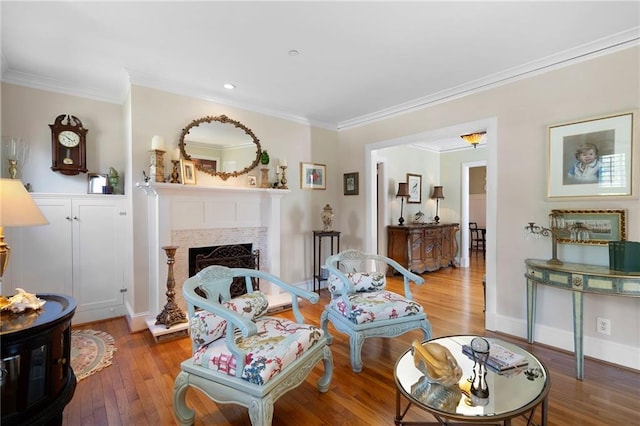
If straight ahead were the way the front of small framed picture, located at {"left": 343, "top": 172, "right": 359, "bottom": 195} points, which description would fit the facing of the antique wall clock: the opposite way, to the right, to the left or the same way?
to the left

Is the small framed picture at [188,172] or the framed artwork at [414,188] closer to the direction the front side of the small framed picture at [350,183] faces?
the small framed picture

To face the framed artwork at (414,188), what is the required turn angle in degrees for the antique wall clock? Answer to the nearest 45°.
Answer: approximately 90° to its left

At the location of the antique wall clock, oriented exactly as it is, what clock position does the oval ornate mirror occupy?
The oval ornate mirror is roughly at 10 o'clock from the antique wall clock.

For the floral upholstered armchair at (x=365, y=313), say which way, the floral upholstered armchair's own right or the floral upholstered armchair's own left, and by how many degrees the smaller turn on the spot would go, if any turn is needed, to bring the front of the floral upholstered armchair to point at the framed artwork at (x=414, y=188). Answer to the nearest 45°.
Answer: approximately 135° to the floral upholstered armchair's own left

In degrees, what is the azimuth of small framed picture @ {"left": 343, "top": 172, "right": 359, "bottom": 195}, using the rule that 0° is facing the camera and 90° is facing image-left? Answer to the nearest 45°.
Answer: approximately 45°

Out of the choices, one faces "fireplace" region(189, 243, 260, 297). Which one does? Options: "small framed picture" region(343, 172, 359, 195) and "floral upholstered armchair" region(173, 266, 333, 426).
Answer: the small framed picture

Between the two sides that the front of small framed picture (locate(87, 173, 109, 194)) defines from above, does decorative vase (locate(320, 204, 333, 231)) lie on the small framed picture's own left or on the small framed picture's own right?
on the small framed picture's own left

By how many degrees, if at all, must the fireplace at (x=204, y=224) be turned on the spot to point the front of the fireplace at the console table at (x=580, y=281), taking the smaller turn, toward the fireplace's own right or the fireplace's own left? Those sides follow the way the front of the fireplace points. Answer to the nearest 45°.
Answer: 0° — it already faces it

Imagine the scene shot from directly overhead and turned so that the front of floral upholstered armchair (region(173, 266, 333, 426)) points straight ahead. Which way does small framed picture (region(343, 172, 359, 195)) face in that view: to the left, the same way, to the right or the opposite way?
to the right

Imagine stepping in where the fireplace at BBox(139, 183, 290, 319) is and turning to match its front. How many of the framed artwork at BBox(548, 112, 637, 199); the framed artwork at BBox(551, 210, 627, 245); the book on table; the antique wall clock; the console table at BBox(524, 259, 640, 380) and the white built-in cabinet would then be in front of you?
4
